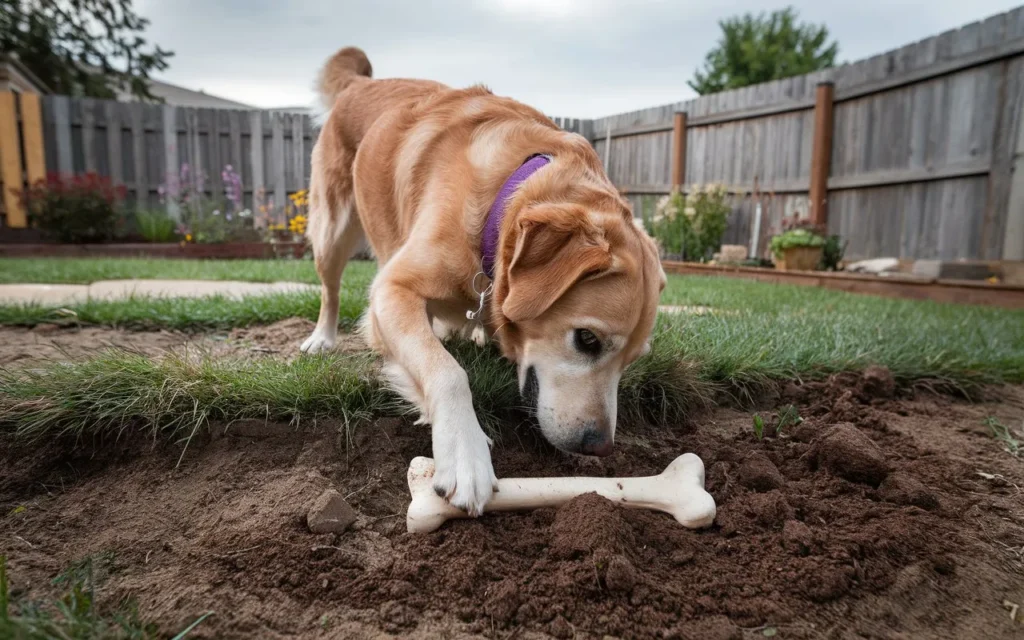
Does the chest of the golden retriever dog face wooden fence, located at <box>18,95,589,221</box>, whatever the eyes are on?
no

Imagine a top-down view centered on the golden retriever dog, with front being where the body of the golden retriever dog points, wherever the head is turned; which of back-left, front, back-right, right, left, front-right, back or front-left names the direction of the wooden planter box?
left

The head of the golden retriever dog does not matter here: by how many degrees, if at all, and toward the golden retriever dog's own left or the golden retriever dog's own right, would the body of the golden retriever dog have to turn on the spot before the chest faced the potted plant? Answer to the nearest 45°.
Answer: approximately 90° to the golden retriever dog's own left

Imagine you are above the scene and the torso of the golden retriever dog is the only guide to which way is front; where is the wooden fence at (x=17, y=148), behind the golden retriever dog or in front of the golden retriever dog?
behind

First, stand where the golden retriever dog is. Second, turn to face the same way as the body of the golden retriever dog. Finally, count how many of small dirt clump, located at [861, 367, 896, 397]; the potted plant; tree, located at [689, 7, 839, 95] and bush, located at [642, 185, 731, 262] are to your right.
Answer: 0

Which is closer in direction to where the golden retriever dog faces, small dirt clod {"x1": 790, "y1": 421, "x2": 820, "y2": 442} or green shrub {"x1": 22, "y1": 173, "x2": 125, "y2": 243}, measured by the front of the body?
the small dirt clod

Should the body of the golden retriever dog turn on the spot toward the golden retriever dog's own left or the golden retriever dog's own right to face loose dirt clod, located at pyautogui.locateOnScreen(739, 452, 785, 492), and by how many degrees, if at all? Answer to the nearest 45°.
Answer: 0° — it already faces it

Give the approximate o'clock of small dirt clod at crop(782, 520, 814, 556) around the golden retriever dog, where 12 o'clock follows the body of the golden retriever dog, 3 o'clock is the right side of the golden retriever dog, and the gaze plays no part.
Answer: The small dirt clod is roughly at 12 o'clock from the golden retriever dog.

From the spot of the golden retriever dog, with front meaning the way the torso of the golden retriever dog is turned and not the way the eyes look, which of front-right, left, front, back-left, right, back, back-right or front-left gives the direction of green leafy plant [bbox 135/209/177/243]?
back

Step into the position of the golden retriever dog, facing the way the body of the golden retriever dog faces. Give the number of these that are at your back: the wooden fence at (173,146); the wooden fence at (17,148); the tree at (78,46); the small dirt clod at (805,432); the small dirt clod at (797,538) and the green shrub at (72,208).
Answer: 4

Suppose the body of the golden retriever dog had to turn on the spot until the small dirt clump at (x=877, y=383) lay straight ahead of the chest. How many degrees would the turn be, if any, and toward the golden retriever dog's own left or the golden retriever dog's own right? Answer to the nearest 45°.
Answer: approximately 45° to the golden retriever dog's own left

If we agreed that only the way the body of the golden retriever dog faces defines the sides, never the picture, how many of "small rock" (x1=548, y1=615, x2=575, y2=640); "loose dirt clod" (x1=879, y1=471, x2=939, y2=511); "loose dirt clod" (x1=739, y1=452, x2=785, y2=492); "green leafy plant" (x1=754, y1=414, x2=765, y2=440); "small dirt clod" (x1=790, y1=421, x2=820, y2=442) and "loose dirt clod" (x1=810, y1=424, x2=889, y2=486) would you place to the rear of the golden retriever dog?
0

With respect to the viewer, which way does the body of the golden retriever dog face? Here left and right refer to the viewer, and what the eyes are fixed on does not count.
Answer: facing the viewer and to the right of the viewer

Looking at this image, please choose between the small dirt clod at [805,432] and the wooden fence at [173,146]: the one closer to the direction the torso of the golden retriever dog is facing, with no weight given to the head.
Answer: the small dirt clod

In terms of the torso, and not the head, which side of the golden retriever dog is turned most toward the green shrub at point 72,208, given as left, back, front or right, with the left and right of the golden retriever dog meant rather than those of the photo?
back

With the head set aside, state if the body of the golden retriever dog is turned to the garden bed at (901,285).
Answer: no

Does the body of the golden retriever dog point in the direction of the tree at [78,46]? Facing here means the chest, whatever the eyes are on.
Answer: no

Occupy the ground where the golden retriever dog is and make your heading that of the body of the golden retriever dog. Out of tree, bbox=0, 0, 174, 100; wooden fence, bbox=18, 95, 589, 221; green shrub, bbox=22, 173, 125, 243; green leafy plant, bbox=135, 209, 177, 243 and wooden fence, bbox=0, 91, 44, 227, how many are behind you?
5

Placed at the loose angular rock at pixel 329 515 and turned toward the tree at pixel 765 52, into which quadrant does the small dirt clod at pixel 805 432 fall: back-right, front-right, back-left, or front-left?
front-right
